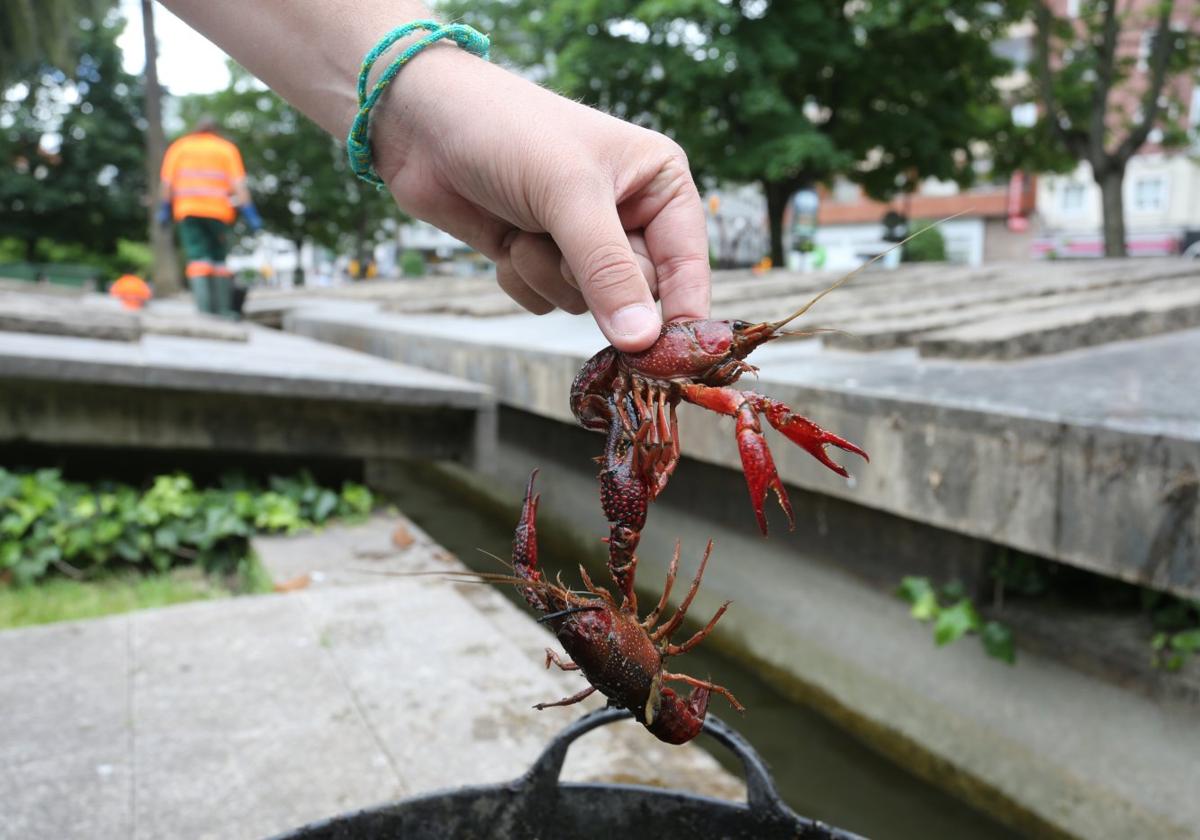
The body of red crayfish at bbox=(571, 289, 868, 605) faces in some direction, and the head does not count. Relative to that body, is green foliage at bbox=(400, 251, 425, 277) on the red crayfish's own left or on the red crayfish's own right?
on the red crayfish's own left

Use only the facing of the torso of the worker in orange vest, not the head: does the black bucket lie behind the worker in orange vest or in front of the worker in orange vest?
behind

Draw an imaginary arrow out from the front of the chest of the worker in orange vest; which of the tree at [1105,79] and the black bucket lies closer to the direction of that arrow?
the tree

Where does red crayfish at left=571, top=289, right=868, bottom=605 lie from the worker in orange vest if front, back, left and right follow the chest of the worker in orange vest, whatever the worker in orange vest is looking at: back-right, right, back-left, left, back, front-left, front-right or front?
back

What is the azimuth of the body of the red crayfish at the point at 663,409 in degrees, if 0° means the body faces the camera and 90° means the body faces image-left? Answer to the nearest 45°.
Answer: approximately 270°

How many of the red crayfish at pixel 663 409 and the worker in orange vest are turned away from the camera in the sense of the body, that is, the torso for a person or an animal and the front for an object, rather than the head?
1

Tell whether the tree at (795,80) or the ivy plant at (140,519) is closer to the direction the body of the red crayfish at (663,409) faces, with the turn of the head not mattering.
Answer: the tree

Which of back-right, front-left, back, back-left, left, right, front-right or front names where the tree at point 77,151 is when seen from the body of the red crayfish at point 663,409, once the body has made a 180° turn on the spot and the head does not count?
front-right

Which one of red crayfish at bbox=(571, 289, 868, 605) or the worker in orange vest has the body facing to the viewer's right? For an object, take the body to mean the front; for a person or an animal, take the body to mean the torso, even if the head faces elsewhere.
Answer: the red crayfish

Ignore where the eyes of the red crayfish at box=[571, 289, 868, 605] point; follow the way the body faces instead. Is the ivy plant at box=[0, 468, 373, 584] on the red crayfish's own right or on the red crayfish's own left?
on the red crayfish's own left

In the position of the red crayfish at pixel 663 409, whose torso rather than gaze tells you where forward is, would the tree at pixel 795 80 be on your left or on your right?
on your left

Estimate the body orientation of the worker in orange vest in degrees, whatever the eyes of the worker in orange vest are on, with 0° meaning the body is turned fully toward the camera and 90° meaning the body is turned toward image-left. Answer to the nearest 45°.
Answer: approximately 180°
